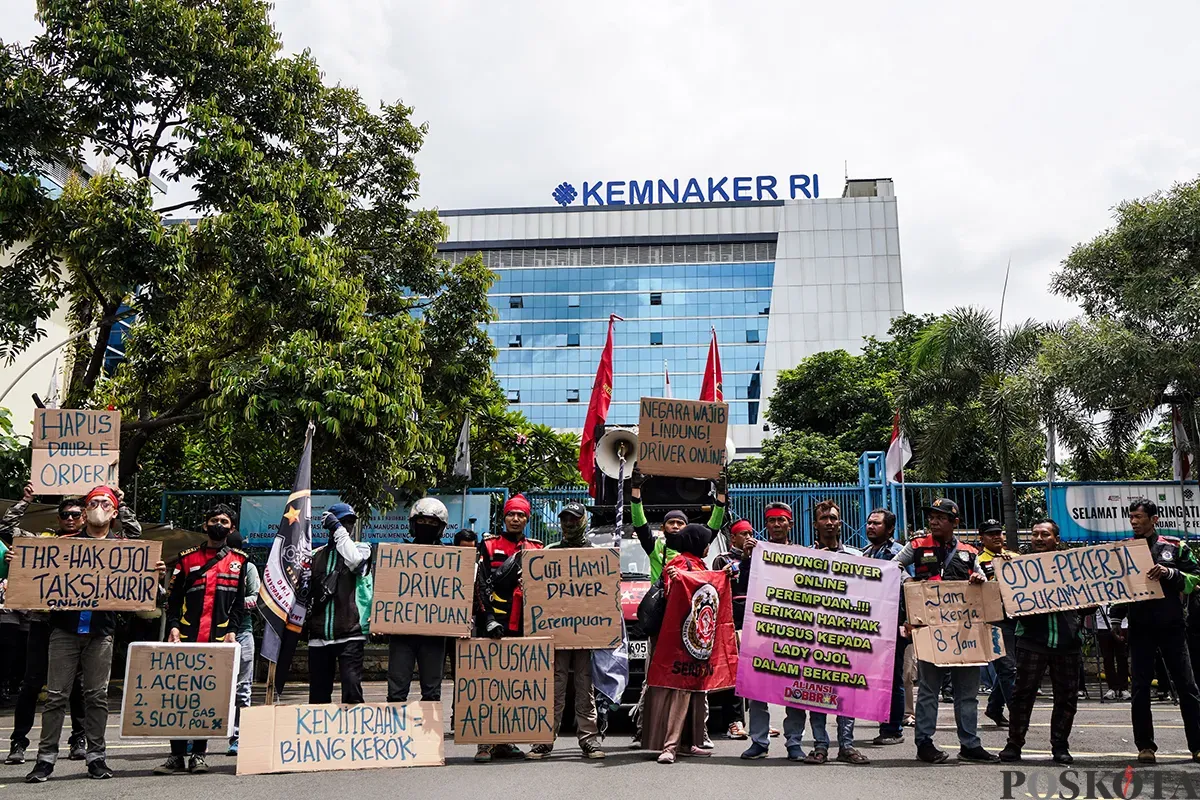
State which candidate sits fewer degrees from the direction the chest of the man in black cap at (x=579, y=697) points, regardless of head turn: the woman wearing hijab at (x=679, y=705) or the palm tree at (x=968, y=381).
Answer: the woman wearing hijab

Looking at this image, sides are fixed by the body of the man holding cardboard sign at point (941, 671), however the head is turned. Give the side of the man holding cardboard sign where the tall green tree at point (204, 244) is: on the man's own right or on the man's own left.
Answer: on the man's own right

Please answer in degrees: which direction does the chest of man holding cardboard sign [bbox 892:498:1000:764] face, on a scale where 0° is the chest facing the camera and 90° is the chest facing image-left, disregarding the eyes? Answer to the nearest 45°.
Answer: approximately 0°

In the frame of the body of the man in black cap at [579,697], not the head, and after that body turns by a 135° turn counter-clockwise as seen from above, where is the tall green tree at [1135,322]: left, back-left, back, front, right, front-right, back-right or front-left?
front

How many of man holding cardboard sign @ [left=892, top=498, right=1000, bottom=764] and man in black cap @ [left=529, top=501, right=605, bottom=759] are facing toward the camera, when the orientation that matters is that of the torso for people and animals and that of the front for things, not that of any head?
2

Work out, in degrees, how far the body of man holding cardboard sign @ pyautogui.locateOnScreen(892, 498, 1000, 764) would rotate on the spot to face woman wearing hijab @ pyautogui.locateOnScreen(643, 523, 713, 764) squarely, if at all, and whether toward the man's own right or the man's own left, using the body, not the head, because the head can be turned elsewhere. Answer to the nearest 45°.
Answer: approximately 90° to the man's own right

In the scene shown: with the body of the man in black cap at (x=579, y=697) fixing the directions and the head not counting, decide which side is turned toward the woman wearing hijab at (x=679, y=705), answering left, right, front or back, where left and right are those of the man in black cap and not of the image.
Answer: left

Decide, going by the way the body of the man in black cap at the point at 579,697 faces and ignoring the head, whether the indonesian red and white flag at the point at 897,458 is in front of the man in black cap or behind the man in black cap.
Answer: behind

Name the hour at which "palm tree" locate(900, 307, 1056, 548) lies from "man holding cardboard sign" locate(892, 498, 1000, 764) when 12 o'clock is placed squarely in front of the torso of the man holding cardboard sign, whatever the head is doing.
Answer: The palm tree is roughly at 6 o'clock from the man holding cardboard sign.
